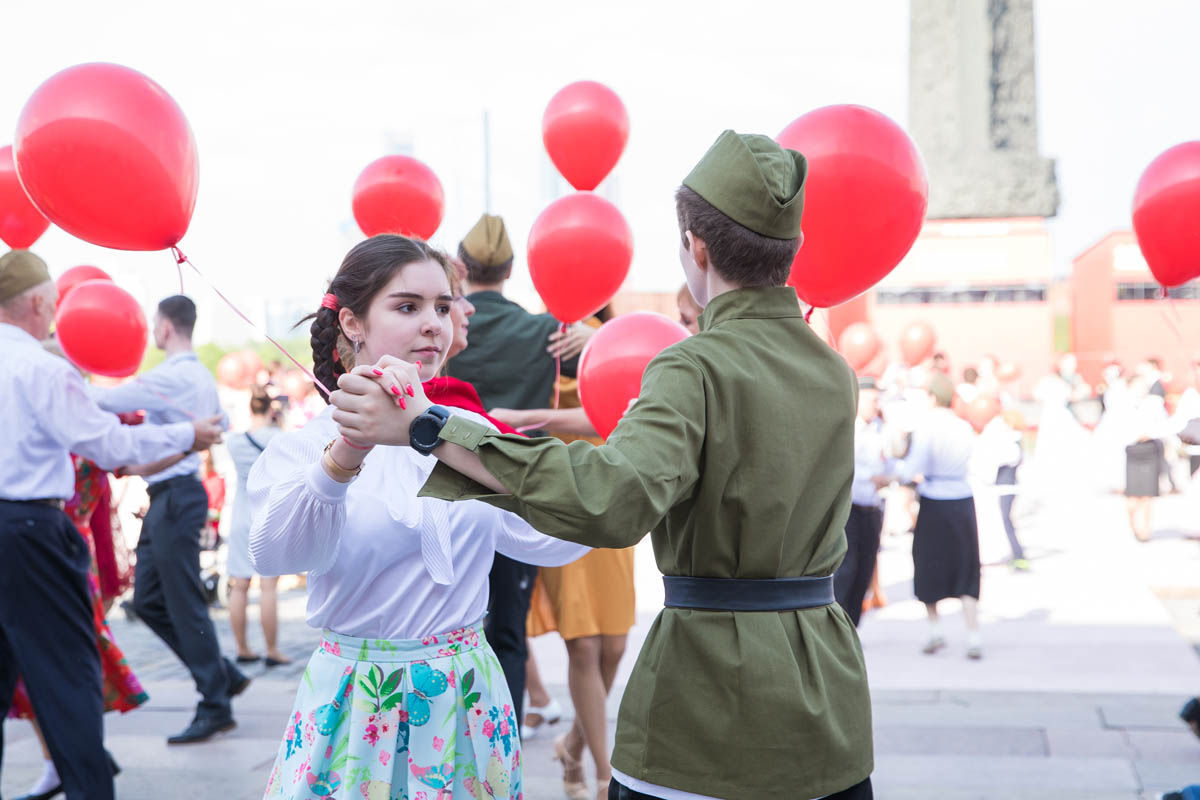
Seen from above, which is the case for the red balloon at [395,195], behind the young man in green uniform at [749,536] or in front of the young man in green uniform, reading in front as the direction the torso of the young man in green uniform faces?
in front

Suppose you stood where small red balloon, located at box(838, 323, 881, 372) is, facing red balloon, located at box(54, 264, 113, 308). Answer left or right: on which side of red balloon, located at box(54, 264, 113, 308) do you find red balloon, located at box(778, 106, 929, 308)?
left

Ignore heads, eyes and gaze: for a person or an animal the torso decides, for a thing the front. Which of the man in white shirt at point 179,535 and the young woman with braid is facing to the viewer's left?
the man in white shirt

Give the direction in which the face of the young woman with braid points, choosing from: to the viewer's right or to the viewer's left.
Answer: to the viewer's right

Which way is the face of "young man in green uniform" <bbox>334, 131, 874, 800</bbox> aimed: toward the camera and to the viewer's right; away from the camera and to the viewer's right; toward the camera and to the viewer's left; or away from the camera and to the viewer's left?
away from the camera and to the viewer's left

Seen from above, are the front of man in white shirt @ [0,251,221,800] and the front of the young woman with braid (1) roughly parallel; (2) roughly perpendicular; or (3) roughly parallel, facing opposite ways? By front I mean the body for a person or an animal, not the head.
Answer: roughly perpendicular

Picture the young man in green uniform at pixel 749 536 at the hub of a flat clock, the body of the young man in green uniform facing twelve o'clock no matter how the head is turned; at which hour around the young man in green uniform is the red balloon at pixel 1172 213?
The red balloon is roughly at 3 o'clock from the young man in green uniform.

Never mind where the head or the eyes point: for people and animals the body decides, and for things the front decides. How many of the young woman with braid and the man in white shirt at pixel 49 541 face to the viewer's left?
0

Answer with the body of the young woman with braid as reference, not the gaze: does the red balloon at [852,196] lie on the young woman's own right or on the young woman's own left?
on the young woman's own left

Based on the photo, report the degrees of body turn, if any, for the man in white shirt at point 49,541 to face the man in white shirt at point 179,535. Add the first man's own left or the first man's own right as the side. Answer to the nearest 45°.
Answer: approximately 45° to the first man's own left

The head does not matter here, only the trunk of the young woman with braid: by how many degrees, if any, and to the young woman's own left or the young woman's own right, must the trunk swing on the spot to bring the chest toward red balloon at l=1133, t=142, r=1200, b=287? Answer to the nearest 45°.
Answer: approximately 90° to the young woman's own left

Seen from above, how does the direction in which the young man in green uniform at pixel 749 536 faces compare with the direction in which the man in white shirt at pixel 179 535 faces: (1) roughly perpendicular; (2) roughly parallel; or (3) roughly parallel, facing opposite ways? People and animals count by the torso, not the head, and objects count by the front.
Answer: roughly perpendicular

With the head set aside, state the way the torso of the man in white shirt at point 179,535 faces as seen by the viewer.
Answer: to the viewer's left

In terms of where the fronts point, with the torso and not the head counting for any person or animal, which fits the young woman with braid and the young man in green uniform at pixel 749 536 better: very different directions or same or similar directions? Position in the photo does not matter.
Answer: very different directions

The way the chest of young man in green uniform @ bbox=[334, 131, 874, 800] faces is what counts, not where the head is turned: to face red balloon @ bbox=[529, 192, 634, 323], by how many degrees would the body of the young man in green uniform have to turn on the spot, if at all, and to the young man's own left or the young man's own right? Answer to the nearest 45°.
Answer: approximately 45° to the young man's own right

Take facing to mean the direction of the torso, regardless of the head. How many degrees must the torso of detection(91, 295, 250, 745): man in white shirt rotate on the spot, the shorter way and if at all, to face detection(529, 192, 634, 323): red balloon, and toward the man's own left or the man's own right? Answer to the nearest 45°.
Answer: approximately 135° to the man's own left
